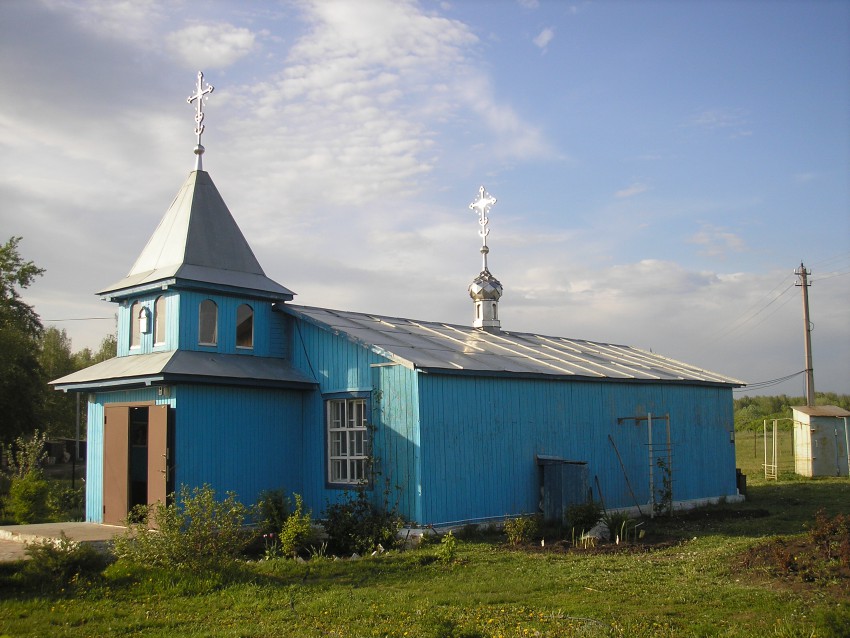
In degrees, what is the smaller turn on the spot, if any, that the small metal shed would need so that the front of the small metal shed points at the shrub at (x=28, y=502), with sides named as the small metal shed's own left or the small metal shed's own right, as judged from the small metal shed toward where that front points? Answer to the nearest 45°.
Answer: approximately 90° to the small metal shed's own right

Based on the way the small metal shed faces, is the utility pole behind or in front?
behind

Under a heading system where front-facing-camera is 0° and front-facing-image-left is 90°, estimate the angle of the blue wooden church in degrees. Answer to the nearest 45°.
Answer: approximately 45°

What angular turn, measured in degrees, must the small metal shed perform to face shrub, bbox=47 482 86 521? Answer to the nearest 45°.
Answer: approximately 90° to its right

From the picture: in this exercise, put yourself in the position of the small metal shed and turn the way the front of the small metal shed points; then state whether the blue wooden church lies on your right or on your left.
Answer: on your right

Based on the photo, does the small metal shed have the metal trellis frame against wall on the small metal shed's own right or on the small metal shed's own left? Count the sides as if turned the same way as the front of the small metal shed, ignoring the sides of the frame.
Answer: on the small metal shed's own right
